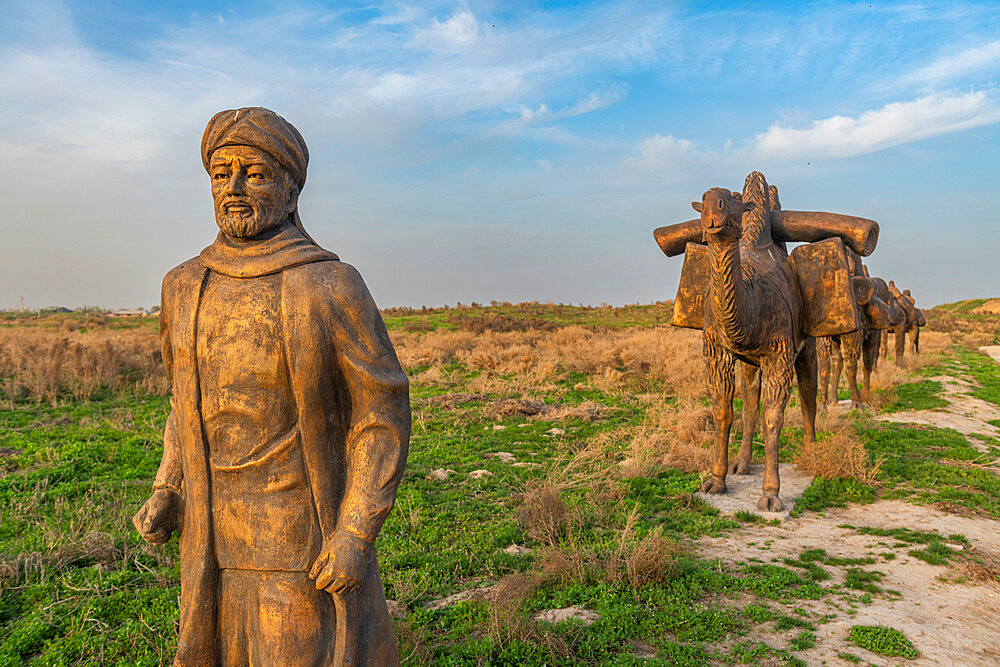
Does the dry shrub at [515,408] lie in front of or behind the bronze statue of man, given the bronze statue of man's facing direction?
behind

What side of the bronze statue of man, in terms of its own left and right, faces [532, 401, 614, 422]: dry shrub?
back

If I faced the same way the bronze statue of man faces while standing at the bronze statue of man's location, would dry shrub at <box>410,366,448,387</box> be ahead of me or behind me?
behind

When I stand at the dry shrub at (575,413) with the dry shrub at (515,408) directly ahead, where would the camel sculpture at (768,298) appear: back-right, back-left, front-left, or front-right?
back-left

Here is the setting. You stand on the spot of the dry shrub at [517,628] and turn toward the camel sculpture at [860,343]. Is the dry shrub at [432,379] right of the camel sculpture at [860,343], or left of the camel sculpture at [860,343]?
left

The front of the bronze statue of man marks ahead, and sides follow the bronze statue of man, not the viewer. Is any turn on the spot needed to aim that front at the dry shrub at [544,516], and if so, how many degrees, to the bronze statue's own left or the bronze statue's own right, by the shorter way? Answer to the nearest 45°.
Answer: approximately 180°

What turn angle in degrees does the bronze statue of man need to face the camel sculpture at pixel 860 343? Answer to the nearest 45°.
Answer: approximately 180°

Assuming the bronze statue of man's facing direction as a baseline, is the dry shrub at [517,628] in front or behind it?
behind

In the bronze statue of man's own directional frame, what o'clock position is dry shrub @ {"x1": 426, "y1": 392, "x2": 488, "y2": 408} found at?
The dry shrub is roughly at 5 o'clock from the bronze statue of man.

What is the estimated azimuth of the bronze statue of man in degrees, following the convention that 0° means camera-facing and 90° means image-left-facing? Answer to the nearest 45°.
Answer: approximately 45°

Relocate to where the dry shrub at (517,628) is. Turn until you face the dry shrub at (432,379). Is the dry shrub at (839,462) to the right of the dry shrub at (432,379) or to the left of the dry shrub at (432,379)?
right

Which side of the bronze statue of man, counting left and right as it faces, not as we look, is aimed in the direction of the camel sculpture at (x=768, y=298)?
back
